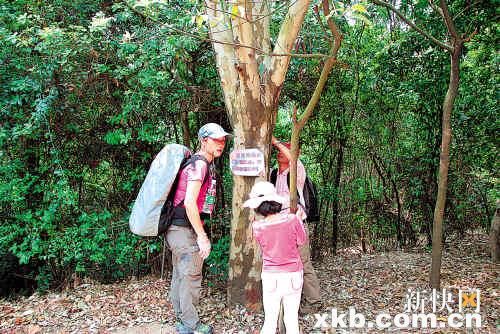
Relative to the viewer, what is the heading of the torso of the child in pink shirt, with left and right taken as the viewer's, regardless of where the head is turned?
facing away from the viewer

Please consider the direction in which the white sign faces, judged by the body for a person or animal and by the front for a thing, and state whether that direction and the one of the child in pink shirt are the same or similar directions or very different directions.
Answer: very different directions

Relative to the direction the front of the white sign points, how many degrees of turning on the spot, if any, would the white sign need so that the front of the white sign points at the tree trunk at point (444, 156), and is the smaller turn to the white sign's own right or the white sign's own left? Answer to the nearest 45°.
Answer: approximately 90° to the white sign's own left

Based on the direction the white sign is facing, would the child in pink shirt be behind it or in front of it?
in front

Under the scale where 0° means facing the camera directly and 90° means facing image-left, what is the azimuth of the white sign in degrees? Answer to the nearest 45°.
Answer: approximately 0°

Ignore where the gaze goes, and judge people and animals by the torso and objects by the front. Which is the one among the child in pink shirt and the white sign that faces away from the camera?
the child in pink shirt

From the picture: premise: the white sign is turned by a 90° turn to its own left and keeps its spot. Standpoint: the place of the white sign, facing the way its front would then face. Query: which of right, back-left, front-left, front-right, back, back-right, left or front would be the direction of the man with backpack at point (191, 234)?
back-right
